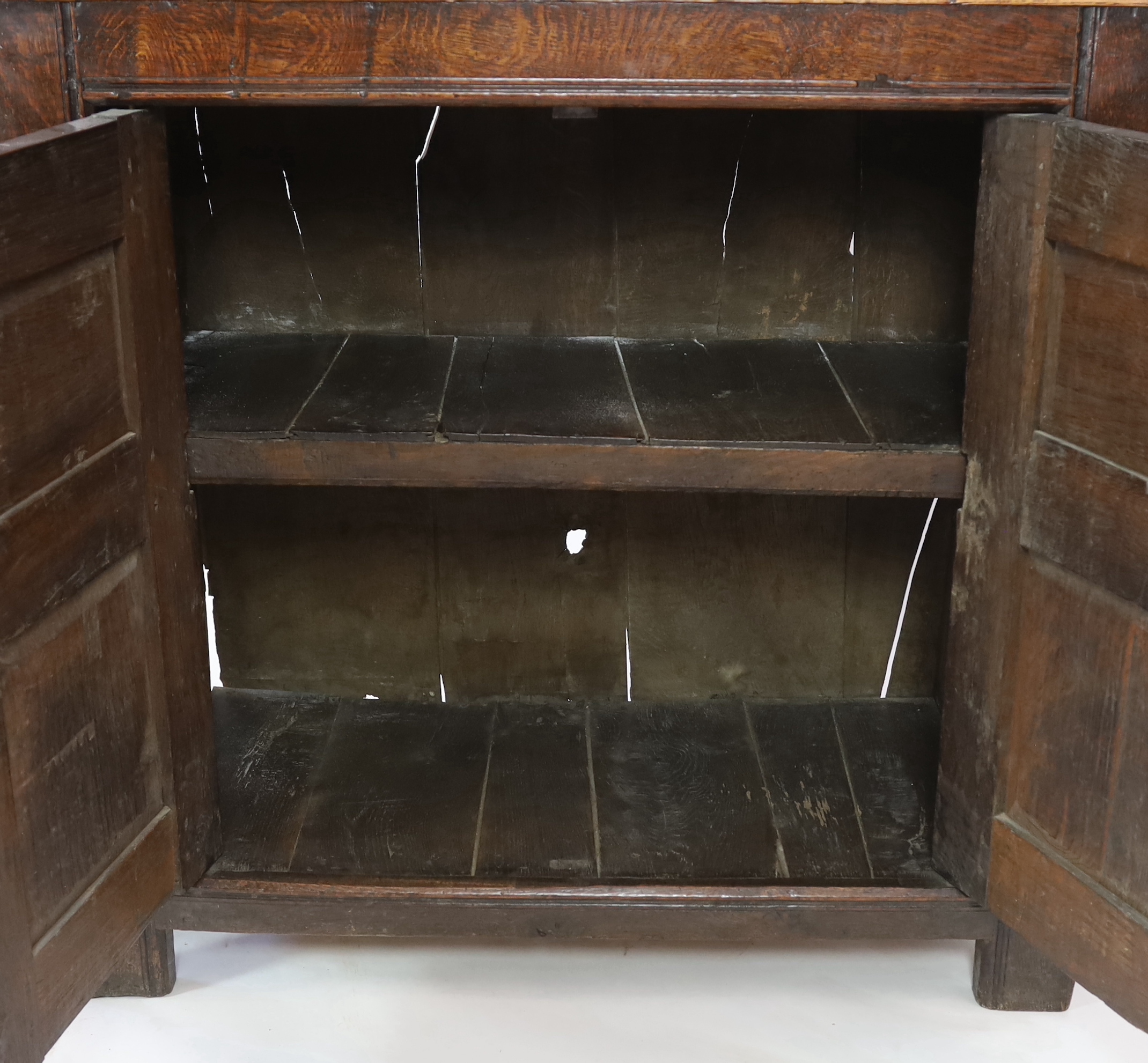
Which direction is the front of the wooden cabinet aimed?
toward the camera
